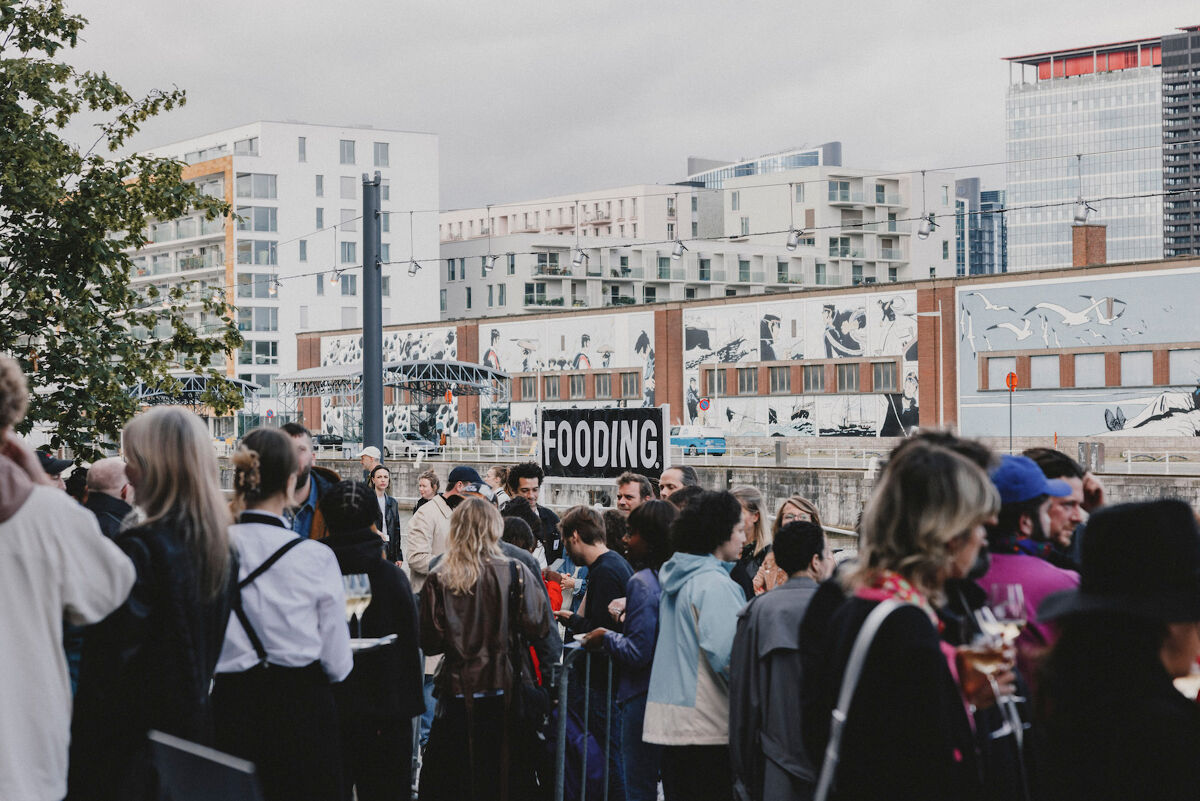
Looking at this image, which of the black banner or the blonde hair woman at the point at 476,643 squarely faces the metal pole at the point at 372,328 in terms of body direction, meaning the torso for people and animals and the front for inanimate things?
the blonde hair woman

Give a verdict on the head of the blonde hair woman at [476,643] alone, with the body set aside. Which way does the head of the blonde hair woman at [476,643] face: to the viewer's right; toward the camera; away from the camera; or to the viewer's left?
away from the camera

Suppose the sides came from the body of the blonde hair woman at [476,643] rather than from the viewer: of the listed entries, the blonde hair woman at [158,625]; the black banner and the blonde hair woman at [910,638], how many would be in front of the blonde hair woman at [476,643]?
1

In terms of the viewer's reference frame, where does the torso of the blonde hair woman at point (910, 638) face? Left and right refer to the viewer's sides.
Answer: facing away from the viewer and to the right of the viewer

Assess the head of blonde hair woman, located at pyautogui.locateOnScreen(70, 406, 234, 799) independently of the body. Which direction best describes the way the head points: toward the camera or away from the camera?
away from the camera

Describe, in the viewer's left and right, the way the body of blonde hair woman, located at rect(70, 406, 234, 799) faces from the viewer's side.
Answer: facing away from the viewer and to the left of the viewer

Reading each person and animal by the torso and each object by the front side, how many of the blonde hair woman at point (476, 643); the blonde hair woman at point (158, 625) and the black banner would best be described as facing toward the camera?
1

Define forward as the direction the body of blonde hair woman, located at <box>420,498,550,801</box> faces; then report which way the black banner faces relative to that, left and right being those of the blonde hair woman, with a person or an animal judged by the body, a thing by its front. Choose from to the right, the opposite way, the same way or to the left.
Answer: the opposite way

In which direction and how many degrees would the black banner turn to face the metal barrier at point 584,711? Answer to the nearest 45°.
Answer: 0° — it already faces it

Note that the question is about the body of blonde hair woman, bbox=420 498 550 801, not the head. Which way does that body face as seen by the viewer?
away from the camera

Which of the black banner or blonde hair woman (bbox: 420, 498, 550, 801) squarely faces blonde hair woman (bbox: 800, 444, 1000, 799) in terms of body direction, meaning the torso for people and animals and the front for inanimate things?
the black banner

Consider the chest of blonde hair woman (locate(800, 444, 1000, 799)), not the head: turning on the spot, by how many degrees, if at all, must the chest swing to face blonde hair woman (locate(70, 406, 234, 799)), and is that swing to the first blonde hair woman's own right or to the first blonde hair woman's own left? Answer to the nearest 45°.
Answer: approximately 135° to the first blonde hair woman's own left

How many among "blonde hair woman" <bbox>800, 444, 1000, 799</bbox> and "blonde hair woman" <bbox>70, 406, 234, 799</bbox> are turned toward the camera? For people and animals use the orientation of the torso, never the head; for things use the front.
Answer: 0
